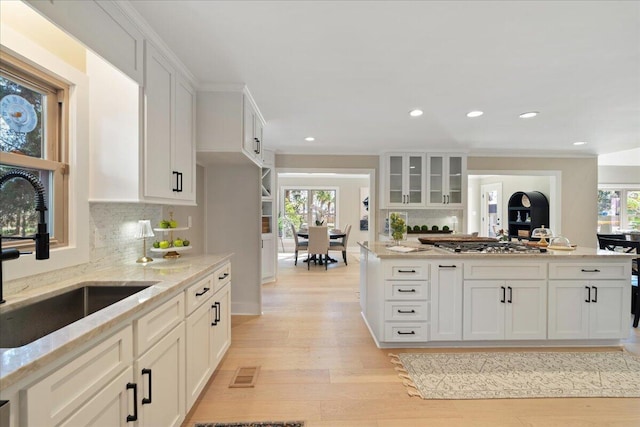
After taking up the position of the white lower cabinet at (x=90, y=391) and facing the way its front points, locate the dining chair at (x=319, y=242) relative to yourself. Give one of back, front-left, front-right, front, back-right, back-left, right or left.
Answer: left

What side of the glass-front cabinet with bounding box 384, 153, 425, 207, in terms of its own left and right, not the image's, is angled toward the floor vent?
front

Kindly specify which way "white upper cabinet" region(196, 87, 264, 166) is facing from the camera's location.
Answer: facing to the right of the viewer

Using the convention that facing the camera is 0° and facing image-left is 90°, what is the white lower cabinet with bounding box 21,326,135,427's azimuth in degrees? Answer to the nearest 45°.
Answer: approximately 315°

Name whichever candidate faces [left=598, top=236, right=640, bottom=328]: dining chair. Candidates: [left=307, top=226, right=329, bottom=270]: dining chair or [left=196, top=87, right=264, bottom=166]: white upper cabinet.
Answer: the white upper cabinet

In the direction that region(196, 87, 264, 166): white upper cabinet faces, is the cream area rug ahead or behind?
ahead

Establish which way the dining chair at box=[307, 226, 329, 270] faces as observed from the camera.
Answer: facing away from the viewer

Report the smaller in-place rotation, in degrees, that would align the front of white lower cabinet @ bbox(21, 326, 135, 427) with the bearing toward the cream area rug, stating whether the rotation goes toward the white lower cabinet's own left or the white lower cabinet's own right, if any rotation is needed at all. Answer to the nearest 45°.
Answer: approximately 45° to the white lower cabinet's own left

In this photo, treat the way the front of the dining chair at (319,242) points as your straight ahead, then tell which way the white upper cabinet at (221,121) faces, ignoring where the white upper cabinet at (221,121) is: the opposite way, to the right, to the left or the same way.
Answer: to the right

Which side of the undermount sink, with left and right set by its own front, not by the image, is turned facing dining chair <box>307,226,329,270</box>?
left

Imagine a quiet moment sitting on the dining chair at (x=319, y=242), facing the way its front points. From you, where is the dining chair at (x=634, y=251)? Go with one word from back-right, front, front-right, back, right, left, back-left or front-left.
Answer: back-right

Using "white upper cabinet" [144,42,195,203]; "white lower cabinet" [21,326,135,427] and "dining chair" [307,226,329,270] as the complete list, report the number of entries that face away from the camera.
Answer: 1

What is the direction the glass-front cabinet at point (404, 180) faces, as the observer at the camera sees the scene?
facing the viewer

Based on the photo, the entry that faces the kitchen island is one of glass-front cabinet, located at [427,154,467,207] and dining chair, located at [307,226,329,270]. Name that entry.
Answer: the glass-front cabinet

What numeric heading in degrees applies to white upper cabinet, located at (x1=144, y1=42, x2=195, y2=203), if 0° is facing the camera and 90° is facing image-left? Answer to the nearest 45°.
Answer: approximately 315°

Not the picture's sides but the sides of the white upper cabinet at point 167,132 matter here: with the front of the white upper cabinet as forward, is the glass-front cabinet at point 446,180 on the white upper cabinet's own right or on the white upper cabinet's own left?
on the white upper cabinet's own left

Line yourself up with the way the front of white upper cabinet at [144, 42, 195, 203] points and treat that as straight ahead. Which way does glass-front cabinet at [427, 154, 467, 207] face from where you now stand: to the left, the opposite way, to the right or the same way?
to the right

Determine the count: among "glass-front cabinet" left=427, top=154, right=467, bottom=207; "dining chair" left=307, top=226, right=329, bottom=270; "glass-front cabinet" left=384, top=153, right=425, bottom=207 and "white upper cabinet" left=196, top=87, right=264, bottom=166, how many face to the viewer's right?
1

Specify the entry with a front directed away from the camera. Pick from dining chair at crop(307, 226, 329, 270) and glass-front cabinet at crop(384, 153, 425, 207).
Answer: the dining chair
